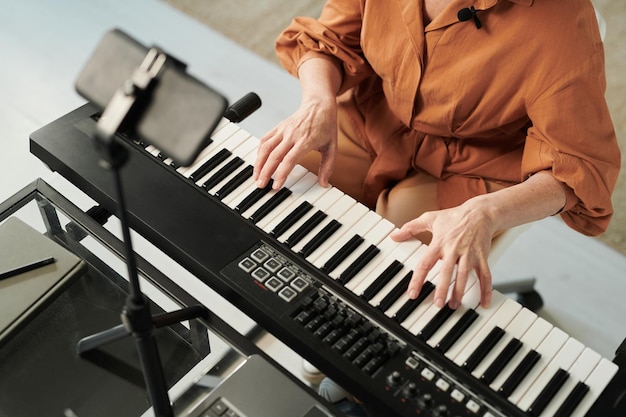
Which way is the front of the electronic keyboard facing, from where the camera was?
facing away from the viewer and to the right of the viewer
